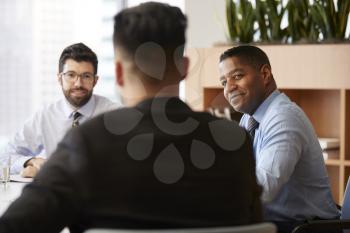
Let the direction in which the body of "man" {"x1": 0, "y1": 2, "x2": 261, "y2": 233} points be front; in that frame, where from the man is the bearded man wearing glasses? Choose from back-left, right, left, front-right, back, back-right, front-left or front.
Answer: front

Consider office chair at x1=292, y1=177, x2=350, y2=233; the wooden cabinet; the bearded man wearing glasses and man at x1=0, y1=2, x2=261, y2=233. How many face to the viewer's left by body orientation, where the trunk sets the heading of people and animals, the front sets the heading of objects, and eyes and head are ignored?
1

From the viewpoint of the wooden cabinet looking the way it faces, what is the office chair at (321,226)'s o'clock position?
The office chair is roughly at 12 o'clock from the wooden cabinet.

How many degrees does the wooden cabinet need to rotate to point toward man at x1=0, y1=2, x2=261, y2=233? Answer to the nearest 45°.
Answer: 0° — it already faces them

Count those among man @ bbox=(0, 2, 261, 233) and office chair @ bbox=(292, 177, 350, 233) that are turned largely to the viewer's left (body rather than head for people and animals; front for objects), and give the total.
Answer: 1

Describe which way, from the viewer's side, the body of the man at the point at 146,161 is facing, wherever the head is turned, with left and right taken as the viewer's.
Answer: facing away from the viewer

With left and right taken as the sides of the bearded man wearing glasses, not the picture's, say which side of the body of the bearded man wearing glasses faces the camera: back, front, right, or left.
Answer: front

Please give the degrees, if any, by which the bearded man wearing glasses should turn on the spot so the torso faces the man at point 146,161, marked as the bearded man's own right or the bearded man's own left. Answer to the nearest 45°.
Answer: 0° — they already face them

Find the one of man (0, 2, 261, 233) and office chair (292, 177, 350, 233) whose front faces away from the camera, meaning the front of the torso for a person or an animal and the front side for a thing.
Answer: the man

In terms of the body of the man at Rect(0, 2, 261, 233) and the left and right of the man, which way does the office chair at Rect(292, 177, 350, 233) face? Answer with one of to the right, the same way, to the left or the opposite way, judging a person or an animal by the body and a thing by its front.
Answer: to the left

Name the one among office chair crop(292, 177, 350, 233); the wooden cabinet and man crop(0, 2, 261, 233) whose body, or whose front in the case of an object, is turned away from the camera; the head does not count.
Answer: the man

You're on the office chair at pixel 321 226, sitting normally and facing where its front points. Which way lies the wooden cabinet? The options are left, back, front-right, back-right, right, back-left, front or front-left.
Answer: right

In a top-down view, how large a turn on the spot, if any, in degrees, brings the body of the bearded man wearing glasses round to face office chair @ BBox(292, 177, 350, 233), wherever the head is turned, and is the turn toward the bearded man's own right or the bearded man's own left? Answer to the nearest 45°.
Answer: approximately 45° to the bearded man's own left

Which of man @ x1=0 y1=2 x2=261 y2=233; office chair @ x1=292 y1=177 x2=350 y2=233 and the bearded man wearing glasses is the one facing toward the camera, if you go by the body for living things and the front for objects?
the bearded man wearing glasses

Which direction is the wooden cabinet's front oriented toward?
toward the camera

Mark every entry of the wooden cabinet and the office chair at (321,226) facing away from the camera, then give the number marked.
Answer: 0
